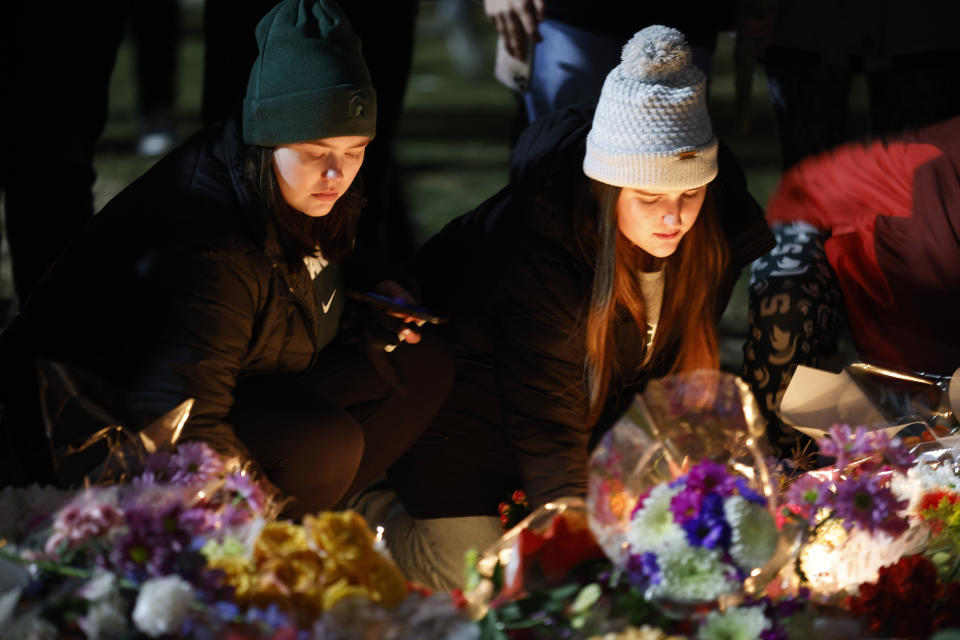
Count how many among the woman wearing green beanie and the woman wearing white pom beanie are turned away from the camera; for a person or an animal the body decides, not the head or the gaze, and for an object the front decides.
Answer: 0

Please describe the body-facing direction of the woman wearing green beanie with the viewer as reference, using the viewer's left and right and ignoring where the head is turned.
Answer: facing the viewer and to the right of the viewer

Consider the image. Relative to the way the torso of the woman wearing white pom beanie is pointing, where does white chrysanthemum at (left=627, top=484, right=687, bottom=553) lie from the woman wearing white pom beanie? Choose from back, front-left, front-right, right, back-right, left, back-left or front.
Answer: front-right

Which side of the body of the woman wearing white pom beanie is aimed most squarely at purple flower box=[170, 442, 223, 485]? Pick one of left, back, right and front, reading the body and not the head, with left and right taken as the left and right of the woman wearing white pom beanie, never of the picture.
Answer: right

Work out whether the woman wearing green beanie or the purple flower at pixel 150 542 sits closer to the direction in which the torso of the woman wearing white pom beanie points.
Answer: the purple flower

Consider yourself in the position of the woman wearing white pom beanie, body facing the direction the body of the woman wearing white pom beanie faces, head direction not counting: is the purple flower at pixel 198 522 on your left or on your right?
on your right

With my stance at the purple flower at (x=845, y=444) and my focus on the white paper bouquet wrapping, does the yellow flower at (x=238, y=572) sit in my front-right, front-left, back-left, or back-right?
back-left

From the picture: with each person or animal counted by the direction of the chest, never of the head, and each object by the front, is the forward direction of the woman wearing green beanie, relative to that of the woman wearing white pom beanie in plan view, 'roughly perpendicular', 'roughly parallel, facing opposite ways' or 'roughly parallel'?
roughly parallel

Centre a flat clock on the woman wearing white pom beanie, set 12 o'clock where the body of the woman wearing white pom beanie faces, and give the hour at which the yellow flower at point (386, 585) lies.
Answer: The yellow flower is roughly at 2 o'clock from the woman wearing white pom beanie.

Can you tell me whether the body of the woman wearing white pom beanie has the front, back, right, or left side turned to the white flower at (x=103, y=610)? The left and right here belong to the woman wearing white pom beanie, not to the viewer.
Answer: right

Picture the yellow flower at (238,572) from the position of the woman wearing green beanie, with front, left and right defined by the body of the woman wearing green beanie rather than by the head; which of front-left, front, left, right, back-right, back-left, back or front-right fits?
front-right

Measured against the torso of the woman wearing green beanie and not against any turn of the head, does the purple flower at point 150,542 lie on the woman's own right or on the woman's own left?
on the woman's own right

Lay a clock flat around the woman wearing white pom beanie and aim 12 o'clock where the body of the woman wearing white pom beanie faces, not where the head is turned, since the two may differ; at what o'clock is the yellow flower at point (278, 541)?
The yellow flower is roughly at 2 o'clock from the woman wearing white pom beanie.

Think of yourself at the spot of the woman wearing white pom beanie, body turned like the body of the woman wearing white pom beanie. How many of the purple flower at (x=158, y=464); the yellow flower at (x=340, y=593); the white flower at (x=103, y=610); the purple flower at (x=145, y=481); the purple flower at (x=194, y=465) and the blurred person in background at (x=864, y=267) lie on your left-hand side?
1

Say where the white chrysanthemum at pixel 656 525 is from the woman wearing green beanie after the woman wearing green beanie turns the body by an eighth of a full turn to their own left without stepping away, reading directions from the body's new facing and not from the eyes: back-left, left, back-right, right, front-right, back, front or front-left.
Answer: front-right

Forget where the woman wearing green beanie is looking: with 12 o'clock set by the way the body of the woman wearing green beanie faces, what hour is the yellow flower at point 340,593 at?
The yellow flower is roughly at 1 o'clock from the woman wearing green beanie.
